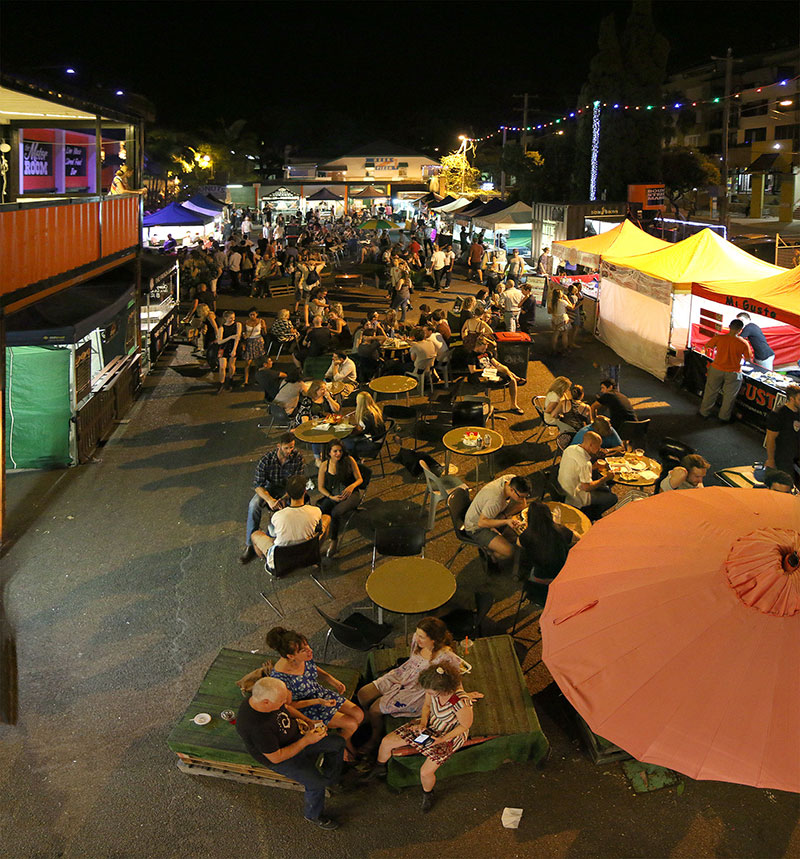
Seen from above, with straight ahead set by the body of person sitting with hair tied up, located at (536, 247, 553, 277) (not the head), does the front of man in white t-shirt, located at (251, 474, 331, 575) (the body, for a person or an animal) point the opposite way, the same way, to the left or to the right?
to the left

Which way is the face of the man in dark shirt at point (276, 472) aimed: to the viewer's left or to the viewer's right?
to the viewer's right

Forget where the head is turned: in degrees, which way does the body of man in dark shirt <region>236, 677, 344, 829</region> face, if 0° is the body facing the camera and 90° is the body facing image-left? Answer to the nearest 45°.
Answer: approximately 315°

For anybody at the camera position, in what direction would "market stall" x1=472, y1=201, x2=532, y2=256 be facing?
facing to the left of the viewer

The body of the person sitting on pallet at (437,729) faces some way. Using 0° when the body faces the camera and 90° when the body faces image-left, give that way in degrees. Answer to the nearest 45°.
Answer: approximately 45°

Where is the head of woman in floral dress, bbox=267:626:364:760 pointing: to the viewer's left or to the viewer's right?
to the viewer's right

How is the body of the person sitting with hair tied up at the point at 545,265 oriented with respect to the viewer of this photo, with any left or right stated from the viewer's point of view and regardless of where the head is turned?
facing to the right of the viewer
